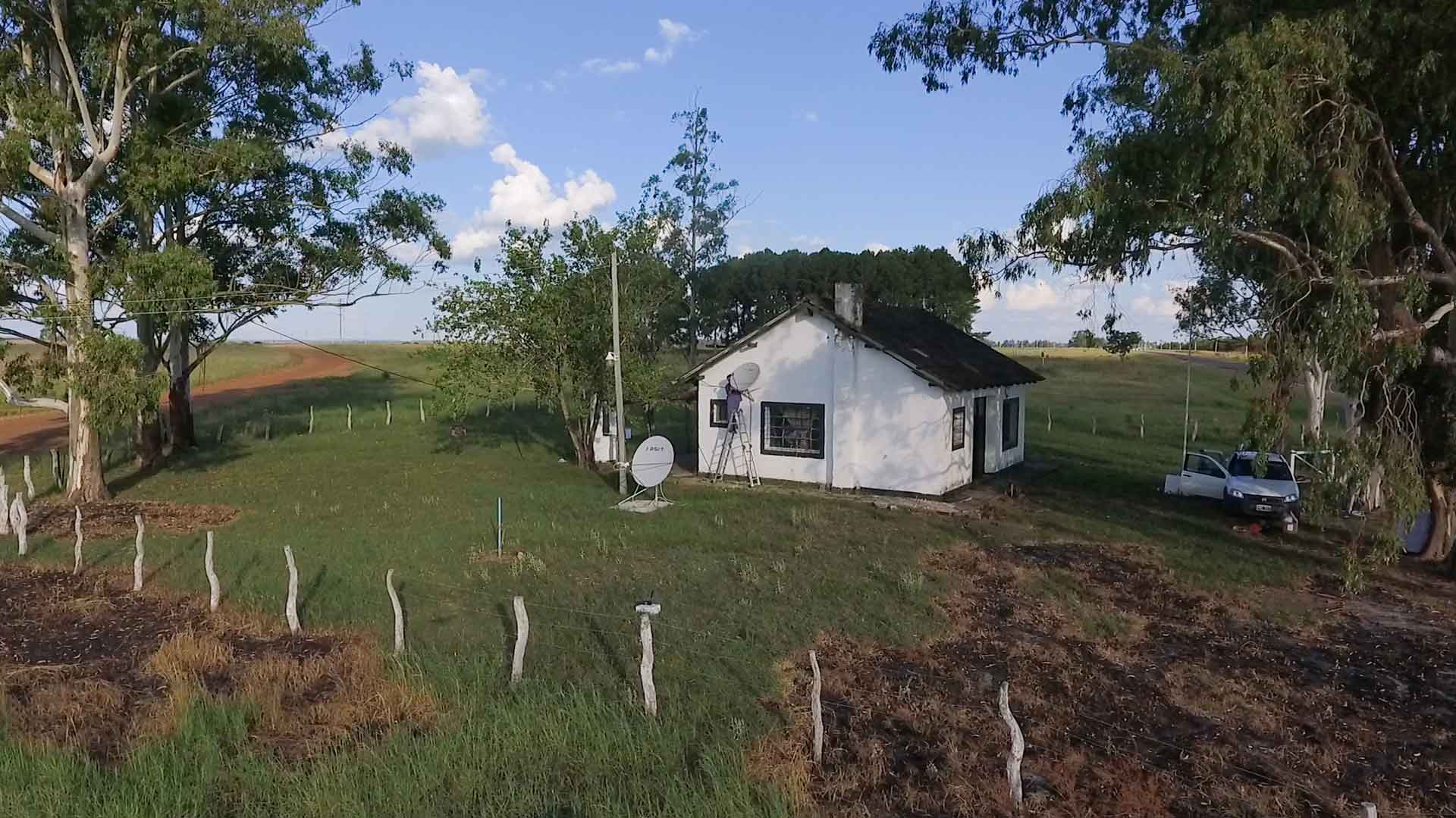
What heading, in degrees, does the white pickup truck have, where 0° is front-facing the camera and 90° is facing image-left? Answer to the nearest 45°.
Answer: approximately 0°

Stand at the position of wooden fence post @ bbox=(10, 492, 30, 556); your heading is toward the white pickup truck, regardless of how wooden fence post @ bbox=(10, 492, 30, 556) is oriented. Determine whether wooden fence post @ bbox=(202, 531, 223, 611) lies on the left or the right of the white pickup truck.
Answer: right

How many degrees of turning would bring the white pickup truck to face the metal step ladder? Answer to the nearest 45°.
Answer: approximately 90° to its right

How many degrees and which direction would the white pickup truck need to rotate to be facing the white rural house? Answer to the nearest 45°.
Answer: approximately 90° to its right

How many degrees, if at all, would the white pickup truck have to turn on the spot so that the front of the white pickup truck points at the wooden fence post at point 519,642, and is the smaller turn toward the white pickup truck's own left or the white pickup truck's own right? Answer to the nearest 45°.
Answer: approximately 45° to the white pickup truck's own right

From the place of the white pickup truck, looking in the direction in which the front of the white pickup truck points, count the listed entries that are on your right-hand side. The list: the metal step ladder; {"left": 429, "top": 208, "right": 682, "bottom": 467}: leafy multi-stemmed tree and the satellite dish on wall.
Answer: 3

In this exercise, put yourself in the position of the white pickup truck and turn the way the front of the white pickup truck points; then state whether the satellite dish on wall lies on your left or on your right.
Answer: on your right

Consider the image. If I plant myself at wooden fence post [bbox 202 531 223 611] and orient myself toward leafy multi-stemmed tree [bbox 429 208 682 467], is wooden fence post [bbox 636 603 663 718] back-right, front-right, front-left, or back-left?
back-right

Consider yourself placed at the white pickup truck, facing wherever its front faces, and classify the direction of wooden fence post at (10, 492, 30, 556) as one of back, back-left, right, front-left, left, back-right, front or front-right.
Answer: front-right

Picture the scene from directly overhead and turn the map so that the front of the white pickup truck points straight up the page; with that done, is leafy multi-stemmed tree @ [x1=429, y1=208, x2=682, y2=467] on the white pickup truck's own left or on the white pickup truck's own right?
on the white pickup truck's own right

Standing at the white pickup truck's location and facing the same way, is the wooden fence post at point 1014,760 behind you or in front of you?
in front

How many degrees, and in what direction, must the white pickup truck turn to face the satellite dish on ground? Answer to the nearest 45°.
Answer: approximately 45° to its right

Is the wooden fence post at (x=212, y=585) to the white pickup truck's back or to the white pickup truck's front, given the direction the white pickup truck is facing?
to the front
